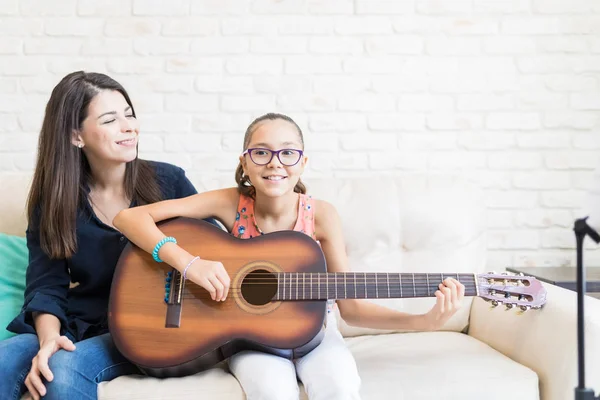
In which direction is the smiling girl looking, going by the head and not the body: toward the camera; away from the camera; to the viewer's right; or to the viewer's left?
toward the camera

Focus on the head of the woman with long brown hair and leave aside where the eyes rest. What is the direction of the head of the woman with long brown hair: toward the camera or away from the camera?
toward the camera

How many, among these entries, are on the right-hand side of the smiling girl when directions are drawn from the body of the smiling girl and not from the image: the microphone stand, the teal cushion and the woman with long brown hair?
2

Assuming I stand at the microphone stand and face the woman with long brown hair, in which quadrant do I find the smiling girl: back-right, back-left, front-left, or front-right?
front-right

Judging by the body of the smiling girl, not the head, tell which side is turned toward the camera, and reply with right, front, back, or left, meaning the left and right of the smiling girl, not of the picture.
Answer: front

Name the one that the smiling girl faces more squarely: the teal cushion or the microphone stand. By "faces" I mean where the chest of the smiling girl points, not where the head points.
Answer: the microphone stand

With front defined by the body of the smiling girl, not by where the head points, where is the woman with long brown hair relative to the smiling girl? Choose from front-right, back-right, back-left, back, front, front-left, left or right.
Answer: right

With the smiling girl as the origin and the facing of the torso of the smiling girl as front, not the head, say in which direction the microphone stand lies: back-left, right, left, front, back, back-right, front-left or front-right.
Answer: front-left

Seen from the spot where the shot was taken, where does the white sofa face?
facing the viewer
